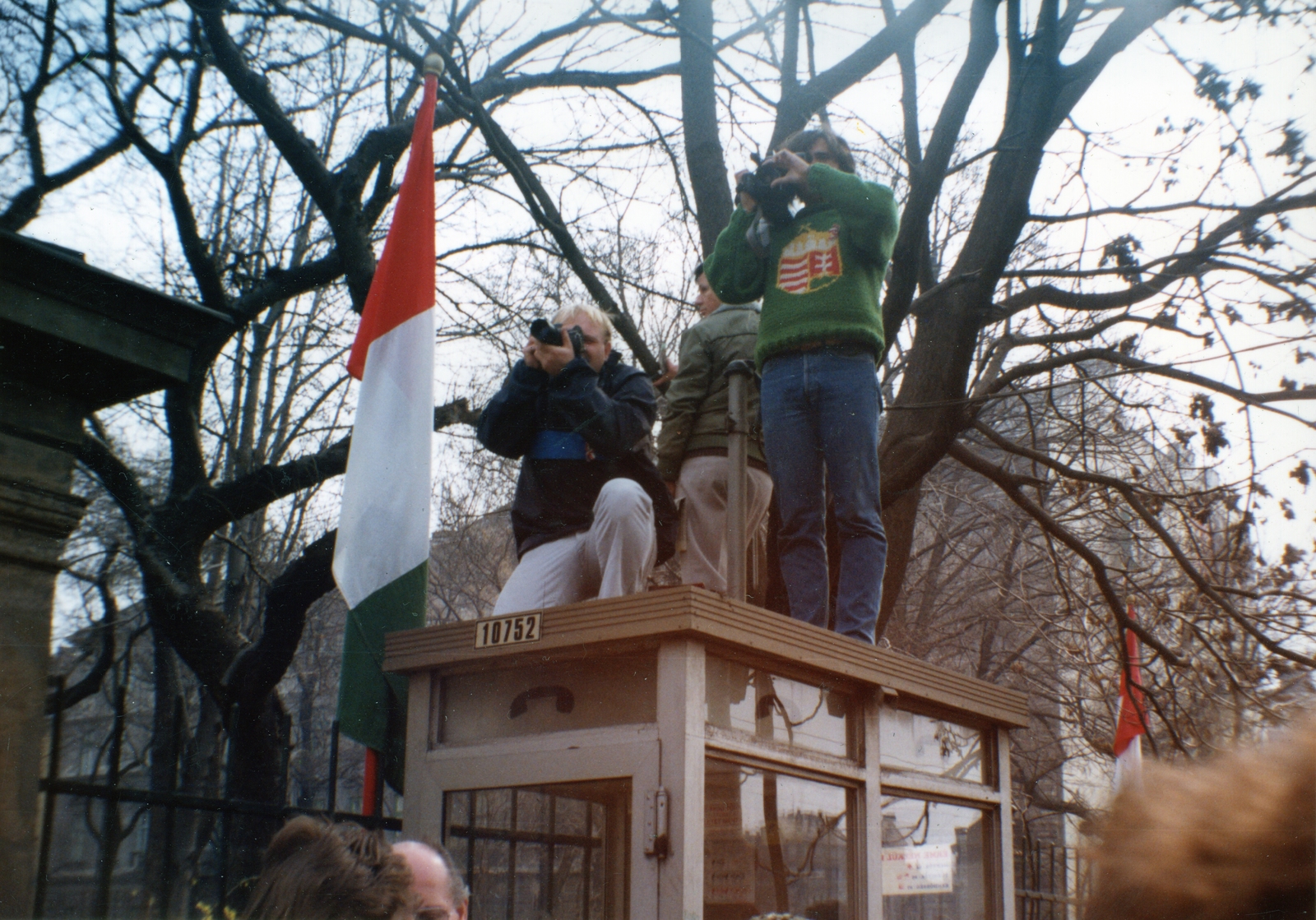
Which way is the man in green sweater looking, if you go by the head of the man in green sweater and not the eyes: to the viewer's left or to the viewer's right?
to the viewer's left

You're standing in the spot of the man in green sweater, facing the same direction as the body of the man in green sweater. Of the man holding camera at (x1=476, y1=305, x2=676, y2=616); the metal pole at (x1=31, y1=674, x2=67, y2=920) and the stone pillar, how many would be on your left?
0

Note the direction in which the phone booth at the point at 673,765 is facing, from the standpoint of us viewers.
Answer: facing the viewer and to the left of the viewer

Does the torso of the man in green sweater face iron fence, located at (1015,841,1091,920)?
no

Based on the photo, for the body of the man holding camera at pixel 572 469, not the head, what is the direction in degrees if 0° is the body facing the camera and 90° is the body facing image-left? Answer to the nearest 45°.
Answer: approximately 45°

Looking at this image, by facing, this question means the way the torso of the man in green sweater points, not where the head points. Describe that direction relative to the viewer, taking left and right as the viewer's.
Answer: facing the viewer

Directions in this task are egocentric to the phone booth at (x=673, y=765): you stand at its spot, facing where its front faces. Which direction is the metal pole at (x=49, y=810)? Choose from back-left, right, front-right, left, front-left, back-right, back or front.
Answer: front-right

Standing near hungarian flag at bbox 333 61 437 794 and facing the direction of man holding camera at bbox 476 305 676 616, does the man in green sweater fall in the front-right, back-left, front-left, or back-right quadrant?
front-left

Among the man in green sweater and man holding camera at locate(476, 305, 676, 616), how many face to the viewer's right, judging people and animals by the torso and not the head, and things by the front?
0

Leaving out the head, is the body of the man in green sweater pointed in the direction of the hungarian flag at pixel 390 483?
no

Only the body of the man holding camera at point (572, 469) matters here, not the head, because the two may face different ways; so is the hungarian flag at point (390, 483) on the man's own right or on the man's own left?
on the man's own right
